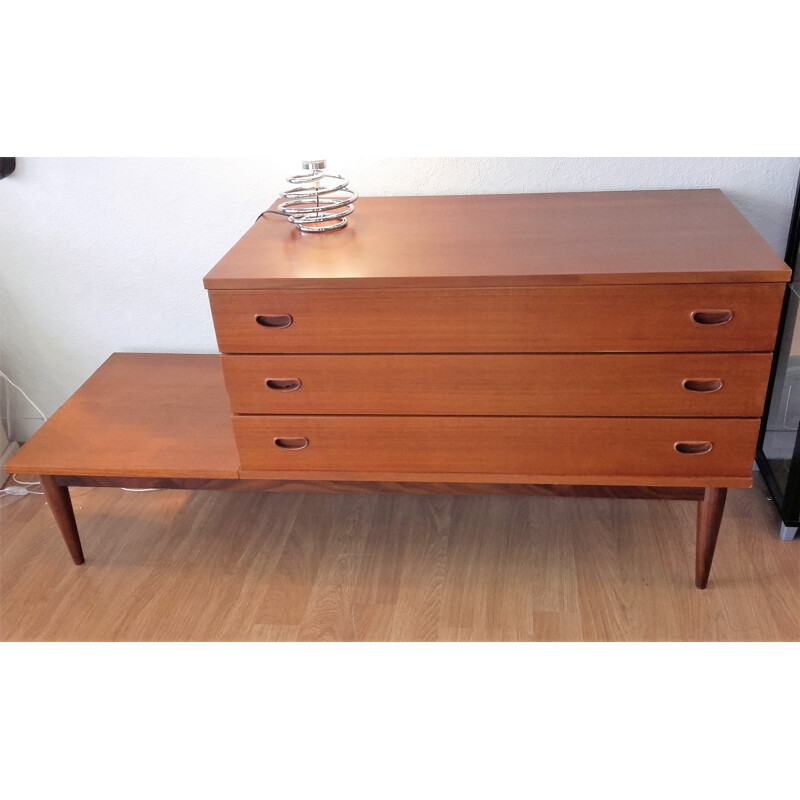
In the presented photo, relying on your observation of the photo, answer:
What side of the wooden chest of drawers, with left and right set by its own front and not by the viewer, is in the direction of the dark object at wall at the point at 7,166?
right

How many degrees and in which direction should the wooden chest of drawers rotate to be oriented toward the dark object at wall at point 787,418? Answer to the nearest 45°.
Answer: approximately 135° to its left

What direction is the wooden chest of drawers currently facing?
toward the camera

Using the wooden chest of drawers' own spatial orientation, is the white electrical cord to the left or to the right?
on its right
